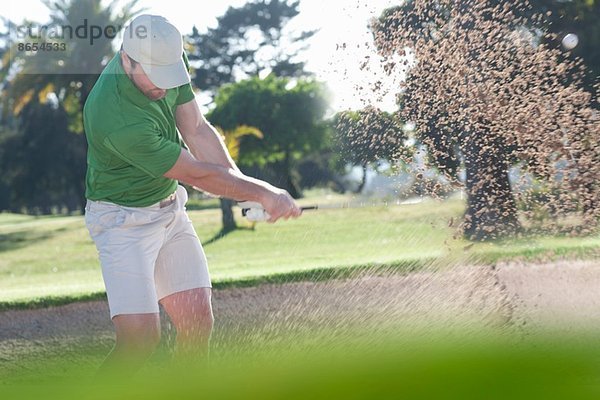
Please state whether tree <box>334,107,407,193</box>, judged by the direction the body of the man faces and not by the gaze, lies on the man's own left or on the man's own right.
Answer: on the man's own left

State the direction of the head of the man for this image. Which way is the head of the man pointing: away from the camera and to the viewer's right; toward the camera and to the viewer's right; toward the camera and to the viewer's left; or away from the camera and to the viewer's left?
toward the camera and to the viewer's right

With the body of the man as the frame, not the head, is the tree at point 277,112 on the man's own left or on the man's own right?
on the man's own left

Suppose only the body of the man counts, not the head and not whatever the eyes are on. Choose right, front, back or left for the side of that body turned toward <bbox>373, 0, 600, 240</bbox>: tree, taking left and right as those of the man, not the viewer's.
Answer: left

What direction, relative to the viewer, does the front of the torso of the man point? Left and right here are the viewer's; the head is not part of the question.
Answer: facing the viewer and to the right of the viewer
